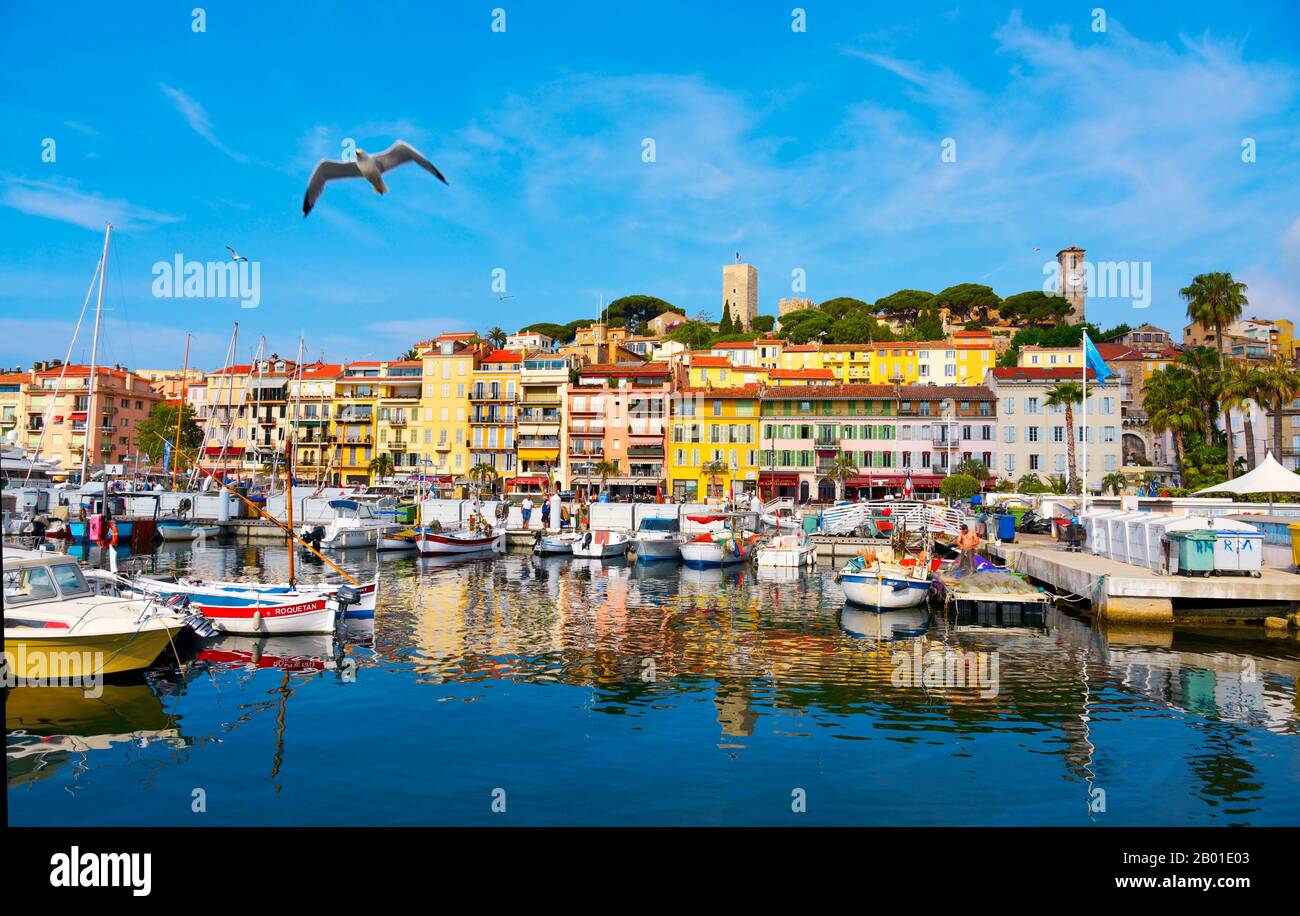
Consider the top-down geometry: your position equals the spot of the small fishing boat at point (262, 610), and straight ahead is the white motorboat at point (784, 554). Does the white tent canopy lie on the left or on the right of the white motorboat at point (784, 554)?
right

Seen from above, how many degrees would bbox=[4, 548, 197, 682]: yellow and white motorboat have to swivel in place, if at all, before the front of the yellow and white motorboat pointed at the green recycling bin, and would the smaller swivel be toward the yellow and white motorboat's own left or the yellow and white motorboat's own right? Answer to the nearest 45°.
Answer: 0° — it already faces it

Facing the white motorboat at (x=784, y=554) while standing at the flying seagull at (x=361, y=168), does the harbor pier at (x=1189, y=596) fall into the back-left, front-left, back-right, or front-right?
front-right

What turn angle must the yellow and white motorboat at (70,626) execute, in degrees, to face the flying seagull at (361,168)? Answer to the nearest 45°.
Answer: approximately 45° to its right

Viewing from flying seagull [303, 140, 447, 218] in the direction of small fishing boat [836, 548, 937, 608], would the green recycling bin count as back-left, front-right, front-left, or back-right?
front-right

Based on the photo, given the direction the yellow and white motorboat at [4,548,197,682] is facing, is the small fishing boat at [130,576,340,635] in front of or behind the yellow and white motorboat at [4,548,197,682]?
in front

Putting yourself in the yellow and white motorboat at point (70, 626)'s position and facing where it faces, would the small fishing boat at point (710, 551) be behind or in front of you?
in front

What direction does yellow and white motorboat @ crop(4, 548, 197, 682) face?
to the viewer's right

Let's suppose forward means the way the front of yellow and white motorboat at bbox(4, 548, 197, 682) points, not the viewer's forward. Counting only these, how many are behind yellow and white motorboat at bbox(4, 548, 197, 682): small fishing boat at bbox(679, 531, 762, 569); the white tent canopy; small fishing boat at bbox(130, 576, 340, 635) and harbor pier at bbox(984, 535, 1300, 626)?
0

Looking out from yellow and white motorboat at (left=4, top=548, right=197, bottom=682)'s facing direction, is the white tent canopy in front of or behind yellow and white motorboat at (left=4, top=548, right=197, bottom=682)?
in front

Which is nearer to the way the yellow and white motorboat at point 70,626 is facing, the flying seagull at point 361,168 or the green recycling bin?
the green recycling bin

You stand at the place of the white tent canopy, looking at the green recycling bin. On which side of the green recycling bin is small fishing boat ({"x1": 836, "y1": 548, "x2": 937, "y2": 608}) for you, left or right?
right

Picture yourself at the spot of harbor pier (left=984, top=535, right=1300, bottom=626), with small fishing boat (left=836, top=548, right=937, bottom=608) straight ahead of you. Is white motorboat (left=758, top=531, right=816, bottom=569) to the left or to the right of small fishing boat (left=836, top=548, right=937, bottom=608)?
right

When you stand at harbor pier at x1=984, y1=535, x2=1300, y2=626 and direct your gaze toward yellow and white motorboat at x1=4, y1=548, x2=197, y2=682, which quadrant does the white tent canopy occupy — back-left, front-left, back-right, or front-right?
back-right
